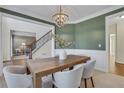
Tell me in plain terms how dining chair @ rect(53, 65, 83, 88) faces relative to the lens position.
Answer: facing away from the viewer and to the left of the viewer

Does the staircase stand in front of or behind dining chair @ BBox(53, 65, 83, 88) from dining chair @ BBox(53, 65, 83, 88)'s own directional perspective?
in front

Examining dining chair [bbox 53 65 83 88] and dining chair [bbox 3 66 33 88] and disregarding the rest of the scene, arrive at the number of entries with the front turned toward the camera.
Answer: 0

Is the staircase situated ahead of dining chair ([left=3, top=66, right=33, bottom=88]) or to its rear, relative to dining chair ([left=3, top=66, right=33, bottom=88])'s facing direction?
ahead

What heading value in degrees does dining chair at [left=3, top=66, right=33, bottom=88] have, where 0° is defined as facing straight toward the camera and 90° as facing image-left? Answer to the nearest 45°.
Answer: approximately 225°

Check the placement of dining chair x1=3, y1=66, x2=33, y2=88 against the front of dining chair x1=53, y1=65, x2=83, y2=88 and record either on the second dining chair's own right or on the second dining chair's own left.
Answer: on the second dining chair's own left
